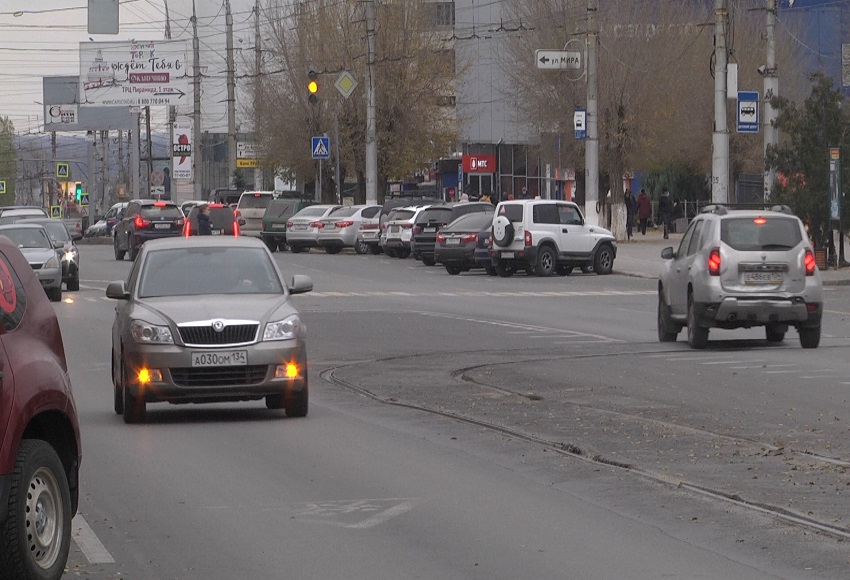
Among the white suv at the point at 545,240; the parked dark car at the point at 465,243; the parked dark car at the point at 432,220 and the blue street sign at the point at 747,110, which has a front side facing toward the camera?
the blue street sign

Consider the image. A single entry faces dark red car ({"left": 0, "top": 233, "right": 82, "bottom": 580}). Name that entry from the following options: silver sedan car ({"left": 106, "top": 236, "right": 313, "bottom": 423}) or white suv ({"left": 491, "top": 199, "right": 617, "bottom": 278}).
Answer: the silver sedan car

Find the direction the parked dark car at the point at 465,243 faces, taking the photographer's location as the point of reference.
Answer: facing away from the viewer and to the right of the viewer

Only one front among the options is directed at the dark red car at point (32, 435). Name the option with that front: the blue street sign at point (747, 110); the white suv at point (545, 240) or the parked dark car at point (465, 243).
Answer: the blue street sign

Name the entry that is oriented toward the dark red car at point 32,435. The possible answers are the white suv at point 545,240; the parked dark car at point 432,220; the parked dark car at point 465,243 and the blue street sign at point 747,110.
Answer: the blue street sign

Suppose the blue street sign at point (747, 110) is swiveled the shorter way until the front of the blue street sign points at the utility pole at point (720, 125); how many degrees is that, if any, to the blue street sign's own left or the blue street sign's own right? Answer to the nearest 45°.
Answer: approximately 90° to the blue street sign's own right

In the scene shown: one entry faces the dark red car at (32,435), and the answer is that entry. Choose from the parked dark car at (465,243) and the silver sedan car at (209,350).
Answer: the silver sedan car

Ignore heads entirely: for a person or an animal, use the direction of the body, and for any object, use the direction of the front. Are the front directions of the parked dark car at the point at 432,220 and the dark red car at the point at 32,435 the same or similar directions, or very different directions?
very different directions
